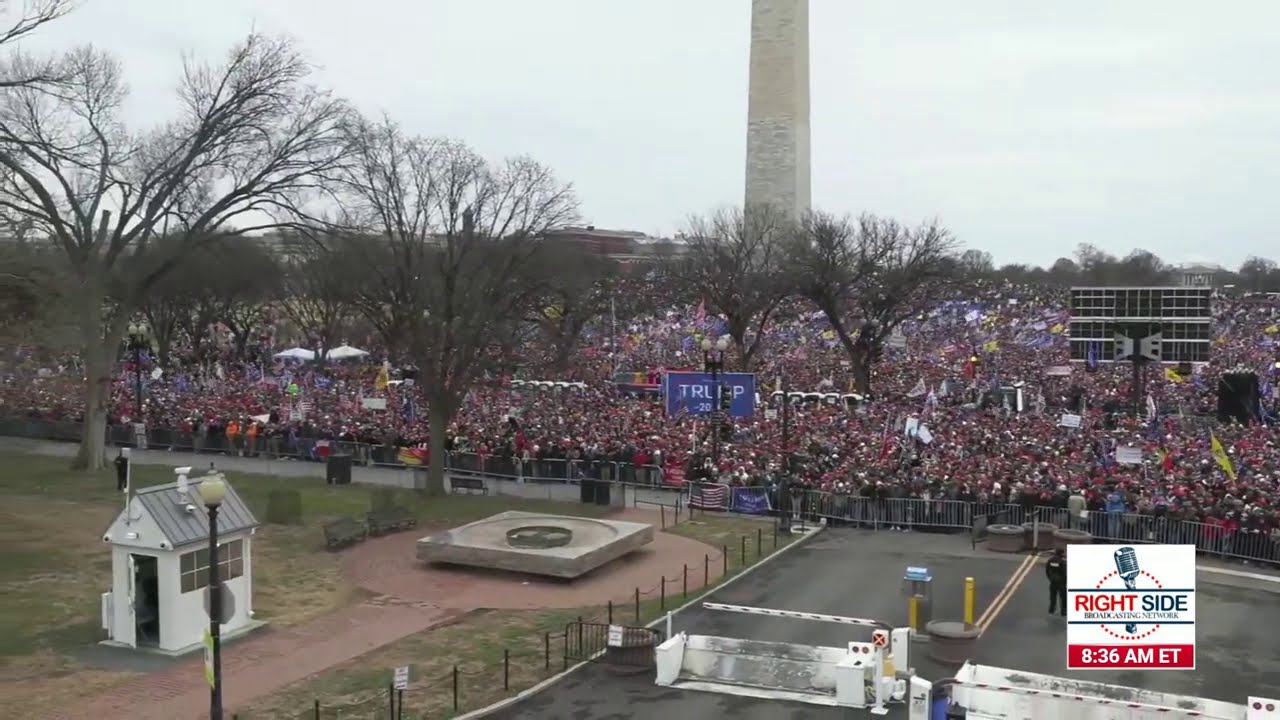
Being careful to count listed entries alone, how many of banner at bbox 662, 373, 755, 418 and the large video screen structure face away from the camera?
1

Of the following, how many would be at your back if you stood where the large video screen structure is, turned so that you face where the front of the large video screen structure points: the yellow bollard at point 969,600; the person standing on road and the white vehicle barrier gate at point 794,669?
3

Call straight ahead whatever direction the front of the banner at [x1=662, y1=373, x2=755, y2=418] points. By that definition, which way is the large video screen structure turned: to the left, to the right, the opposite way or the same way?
the opposite way

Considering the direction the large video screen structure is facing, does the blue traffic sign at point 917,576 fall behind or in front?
behind

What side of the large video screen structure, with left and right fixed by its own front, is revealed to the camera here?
back

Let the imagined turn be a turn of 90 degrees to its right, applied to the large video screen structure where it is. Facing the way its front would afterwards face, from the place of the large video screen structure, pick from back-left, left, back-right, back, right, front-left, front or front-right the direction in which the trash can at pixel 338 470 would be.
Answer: back-right

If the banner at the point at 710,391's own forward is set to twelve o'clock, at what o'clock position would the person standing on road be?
The person standing on road is roughly at 11 o'clock from the banner.

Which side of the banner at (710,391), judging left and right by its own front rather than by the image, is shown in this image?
front

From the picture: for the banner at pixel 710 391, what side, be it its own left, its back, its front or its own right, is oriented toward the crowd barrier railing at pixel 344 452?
right

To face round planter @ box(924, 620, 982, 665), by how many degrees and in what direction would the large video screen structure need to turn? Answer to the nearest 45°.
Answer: approximately 180°

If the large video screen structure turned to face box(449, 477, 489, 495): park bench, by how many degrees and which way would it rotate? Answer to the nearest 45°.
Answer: approximately 135° to its left

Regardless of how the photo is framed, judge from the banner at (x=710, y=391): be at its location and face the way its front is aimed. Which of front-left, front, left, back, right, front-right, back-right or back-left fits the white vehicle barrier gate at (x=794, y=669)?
front
